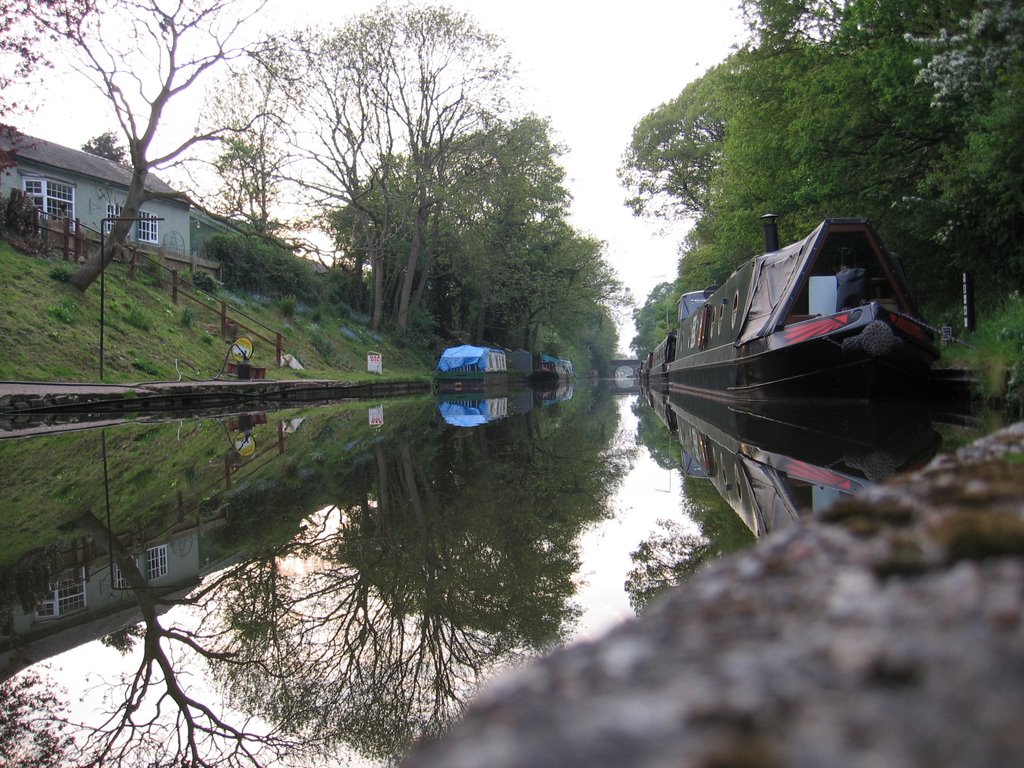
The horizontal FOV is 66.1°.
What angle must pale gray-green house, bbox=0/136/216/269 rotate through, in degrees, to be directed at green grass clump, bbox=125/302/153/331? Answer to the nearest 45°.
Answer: approximately 45° to its right

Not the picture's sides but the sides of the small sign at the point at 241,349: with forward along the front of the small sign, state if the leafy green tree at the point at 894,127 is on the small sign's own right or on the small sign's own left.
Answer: on the small sign's own left

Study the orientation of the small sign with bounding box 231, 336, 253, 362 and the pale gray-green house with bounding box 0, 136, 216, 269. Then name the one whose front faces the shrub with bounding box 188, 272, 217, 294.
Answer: the pale gray-green house

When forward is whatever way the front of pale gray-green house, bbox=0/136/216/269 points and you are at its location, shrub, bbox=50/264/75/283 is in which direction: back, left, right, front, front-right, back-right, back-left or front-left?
front-right

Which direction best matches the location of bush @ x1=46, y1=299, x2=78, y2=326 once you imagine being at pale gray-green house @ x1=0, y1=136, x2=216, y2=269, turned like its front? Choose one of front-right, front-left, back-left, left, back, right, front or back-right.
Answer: front-right

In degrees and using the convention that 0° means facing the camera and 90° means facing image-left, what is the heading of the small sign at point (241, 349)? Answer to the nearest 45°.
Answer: approximately 0°

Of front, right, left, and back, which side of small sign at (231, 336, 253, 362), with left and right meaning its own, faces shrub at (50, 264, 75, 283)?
right

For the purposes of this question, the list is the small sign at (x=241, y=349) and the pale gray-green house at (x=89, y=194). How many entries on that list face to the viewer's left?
0

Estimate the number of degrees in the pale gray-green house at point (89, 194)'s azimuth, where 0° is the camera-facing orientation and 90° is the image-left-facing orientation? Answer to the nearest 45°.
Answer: approximately 315°

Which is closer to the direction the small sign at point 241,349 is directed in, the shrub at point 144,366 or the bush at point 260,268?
the shrub

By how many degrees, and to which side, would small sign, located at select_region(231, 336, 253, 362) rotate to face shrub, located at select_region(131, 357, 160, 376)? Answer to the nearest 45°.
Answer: approximately 45° to its right
